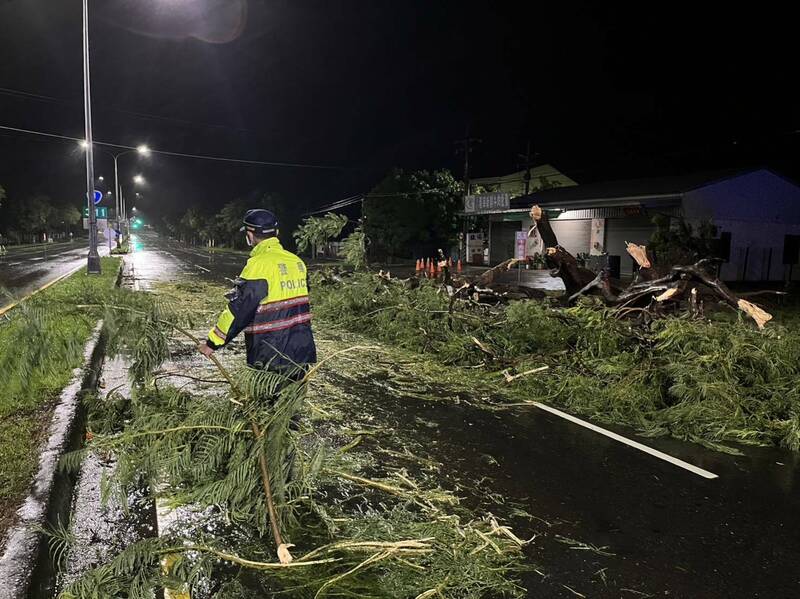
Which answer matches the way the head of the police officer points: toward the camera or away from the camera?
away from the camera

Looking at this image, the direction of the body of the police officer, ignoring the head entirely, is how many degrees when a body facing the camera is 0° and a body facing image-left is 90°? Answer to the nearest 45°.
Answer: approximately 135°

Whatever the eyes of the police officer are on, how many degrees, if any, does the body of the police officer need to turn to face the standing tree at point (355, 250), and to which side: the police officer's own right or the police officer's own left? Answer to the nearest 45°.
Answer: approximately 45° to the police officer's own right

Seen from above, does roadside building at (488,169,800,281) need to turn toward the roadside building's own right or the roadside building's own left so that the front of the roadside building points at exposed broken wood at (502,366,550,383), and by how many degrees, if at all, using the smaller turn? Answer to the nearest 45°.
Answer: approximately 45° to the roadside building's own left

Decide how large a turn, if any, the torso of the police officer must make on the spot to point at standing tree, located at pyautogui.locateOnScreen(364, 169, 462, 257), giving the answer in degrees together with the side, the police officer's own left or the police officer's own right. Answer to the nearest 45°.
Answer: approximately 45° to the police officer's own right

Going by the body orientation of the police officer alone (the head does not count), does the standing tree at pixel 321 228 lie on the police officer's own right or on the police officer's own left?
on the police officer's own right

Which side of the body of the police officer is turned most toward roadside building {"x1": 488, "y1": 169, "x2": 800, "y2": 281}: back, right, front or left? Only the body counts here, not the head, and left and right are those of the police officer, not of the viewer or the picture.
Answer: right

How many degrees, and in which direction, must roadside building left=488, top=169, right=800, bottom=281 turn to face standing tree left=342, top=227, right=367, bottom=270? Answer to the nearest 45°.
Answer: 0° — it already faces it

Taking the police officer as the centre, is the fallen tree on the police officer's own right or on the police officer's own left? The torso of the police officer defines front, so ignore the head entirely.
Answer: on the police officer's own right

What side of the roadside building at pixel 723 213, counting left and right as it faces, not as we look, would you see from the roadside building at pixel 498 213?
right
